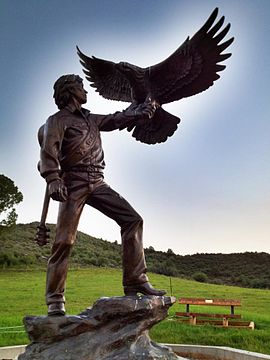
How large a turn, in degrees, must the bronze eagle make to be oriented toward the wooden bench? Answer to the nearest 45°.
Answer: approximately 135° to its right

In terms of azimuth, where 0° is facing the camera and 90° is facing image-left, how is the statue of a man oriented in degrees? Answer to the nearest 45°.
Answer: approximately 315°

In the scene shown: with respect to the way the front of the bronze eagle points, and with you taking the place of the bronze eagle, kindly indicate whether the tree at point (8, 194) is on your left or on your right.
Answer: on your right

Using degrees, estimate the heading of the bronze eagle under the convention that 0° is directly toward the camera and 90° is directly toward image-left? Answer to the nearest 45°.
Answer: approximately 45°

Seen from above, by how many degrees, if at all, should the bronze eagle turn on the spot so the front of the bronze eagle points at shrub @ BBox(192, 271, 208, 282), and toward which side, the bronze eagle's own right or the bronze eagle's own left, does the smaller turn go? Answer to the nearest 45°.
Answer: approximately 135° to the bronze eagle's own right
